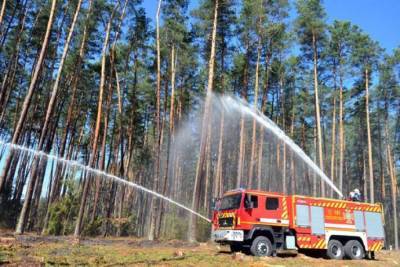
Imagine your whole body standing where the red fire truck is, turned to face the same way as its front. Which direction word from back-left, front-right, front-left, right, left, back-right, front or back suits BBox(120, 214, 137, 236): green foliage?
right

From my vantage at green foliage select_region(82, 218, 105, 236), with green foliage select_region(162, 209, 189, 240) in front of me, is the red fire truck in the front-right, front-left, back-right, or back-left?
front-right

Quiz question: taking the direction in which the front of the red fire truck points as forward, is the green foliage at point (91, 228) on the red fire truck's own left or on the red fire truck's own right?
on the red fire truck's own right

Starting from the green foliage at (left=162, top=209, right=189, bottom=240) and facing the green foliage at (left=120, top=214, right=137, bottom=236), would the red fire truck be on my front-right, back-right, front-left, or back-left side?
back-left

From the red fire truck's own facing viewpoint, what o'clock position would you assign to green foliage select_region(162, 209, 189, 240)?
The green foliage is roughly at 3 o'clock from the red fire truck.

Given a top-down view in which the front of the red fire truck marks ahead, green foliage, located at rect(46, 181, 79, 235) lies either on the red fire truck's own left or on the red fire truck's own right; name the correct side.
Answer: on the red fire truck's own right

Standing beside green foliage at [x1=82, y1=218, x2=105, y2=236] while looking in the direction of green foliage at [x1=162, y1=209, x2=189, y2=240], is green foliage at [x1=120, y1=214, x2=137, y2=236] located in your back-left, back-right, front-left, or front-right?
front-left

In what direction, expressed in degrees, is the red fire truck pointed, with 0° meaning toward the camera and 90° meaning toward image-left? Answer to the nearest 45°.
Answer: approximately 45°
